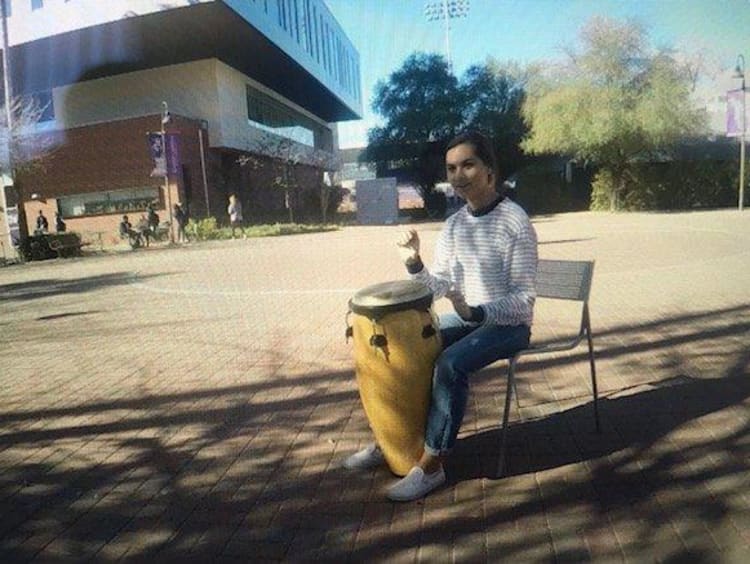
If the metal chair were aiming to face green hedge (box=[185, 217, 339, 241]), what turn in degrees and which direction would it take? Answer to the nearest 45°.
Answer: approximately 90° to its right

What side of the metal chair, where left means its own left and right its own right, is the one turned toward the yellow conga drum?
front

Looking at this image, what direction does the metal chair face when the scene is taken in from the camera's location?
facing the viewer and to the left of the viewer

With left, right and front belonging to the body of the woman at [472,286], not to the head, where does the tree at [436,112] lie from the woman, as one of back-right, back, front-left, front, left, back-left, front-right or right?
back-right

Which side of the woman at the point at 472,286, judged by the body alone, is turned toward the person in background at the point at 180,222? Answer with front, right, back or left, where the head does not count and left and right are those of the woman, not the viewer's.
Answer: right

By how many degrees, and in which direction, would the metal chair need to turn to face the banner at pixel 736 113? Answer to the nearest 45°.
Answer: approximately 135° to its right

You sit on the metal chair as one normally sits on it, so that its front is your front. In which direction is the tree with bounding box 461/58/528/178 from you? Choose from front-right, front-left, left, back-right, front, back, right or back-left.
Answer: back-right

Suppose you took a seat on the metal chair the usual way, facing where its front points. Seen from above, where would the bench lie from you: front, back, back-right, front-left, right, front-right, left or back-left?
right

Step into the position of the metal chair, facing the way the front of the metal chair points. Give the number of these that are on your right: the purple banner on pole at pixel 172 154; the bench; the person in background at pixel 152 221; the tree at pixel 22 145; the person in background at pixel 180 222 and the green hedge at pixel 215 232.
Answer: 6

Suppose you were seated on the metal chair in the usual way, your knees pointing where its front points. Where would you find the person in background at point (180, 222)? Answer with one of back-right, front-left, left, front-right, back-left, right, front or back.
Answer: right

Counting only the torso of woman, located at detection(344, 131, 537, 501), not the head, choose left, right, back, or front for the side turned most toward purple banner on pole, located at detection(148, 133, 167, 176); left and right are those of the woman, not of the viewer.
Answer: right

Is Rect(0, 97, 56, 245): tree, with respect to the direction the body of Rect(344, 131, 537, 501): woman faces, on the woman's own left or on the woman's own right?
on the woman's own right

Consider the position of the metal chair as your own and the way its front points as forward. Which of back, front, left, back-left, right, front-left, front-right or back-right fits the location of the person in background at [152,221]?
right
